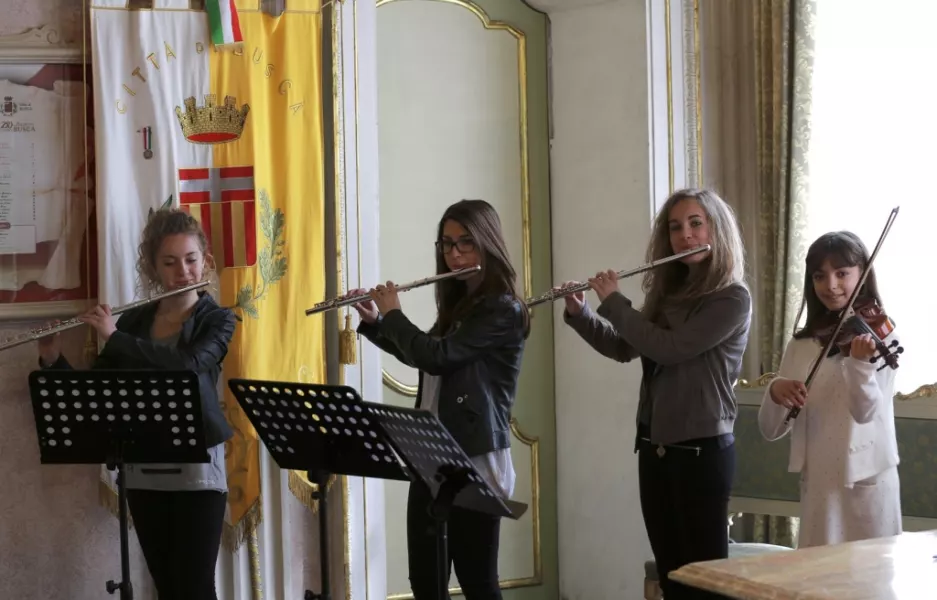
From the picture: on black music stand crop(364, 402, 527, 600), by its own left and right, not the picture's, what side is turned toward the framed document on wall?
left

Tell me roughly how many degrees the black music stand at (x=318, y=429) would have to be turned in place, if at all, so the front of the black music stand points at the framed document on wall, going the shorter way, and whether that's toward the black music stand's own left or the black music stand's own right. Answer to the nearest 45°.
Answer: approximately 90° to the black music stand's own left

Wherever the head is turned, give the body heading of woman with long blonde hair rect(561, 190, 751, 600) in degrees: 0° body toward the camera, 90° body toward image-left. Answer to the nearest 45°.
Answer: approximately 45°

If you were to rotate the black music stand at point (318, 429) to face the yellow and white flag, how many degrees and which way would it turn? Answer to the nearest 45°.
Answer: approximately 45° to its left

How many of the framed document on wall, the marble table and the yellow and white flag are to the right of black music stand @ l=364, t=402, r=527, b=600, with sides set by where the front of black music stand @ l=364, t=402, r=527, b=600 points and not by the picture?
1

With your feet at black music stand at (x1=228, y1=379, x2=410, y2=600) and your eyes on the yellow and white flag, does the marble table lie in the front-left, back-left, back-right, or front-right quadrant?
back-right

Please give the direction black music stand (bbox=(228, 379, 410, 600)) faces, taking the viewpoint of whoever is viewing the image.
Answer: facing away from the viewer and to the right of the viewer

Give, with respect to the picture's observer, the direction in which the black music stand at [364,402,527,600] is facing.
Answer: facing away from the viewer and to the right of the viewer

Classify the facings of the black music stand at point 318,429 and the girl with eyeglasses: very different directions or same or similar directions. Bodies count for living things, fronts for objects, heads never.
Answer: very different directions

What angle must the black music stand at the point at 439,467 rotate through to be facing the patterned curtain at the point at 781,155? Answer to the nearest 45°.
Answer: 0° — it already faces it

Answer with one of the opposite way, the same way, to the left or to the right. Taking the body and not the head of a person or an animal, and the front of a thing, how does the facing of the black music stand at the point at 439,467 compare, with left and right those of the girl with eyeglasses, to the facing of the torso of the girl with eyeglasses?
the opposite way
